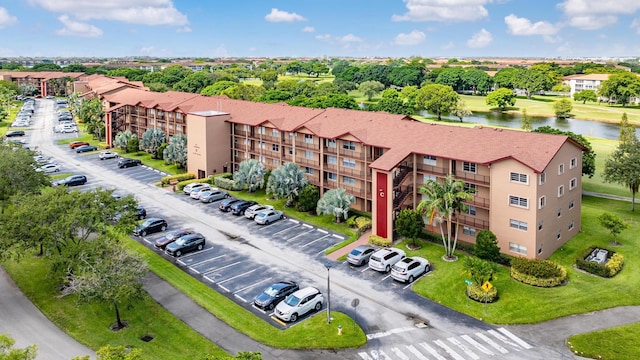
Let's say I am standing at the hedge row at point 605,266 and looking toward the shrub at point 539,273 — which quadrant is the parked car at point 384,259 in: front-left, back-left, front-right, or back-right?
front-right

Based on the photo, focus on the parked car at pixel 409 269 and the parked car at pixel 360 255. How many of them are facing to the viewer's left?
0

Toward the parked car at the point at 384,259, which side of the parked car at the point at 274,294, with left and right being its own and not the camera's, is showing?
back

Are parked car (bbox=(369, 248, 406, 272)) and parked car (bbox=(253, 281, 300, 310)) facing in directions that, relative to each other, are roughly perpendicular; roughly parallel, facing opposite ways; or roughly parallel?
roughly parallel, facing opposite ways

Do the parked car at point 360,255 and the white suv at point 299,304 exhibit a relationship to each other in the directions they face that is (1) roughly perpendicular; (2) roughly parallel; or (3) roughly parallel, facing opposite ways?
roughly parallel, facing opposite ways

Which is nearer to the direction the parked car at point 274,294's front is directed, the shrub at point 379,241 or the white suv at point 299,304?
the white suv

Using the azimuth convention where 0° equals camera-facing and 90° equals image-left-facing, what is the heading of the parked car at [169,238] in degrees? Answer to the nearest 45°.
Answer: approximately 45°

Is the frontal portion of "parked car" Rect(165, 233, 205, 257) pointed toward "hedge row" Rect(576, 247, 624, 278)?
no

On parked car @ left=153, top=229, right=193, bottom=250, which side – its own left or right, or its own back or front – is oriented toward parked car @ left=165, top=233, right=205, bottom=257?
left

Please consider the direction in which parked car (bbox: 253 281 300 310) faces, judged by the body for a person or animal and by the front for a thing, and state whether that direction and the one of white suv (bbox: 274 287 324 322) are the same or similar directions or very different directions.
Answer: same or similar directions

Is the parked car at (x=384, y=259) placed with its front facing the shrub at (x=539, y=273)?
no

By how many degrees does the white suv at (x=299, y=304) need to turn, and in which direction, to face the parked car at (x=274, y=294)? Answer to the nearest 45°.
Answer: approximately 90° to its right

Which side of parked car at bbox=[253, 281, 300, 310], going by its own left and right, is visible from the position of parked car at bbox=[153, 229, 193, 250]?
right

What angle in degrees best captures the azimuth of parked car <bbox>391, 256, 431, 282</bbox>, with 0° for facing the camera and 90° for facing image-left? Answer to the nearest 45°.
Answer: approximately 225°
